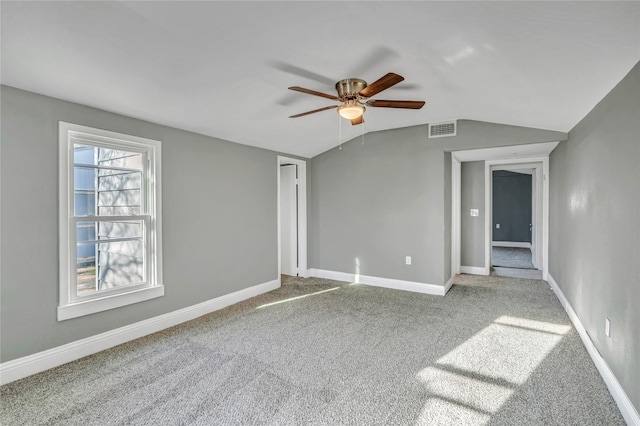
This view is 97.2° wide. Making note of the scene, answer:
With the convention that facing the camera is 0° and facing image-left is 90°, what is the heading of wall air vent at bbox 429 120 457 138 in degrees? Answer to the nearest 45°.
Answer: approximately 0°
